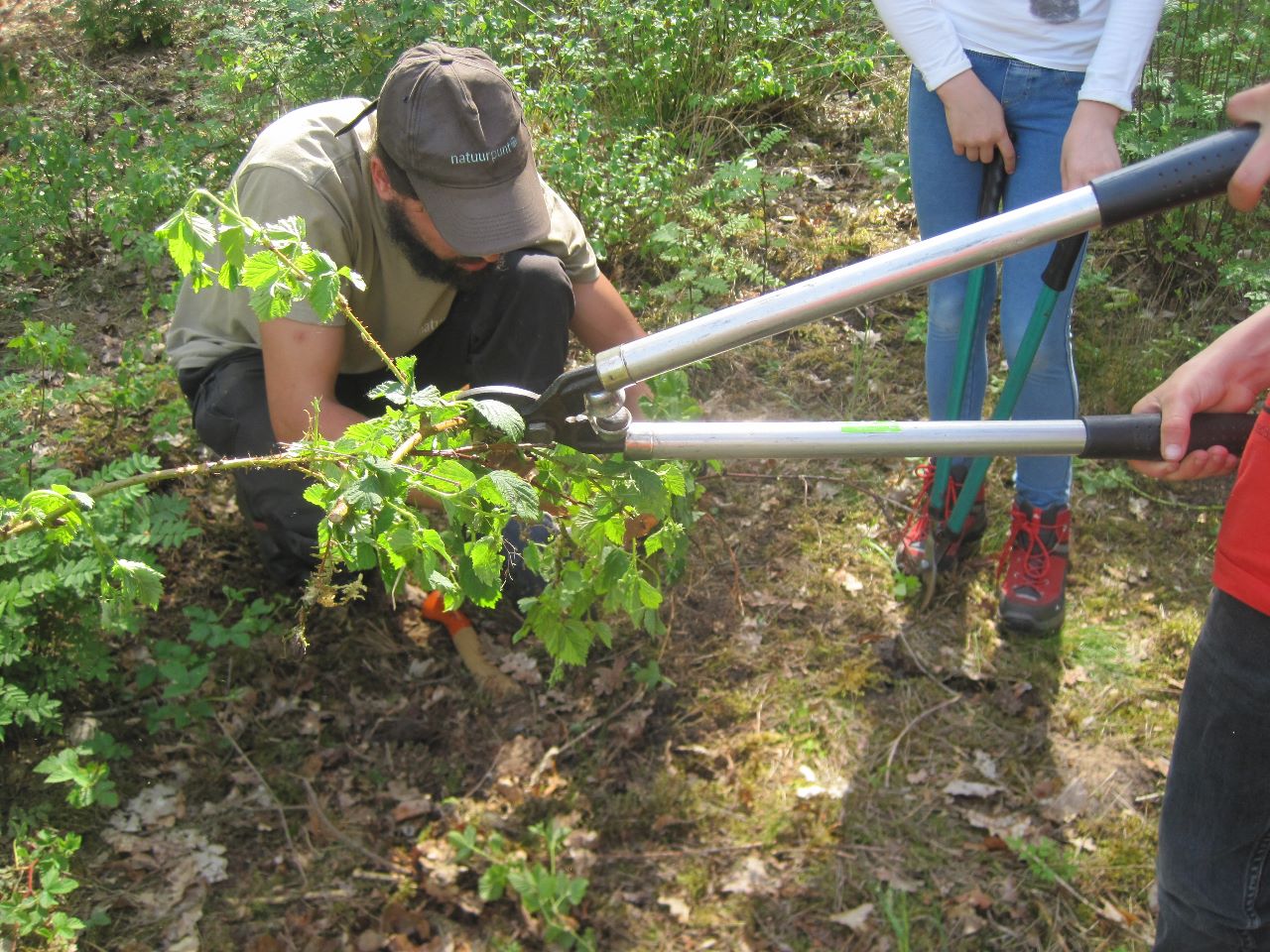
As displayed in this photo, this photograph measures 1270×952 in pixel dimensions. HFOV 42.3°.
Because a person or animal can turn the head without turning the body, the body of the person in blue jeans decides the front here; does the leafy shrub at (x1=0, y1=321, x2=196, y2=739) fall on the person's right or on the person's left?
on the person's right

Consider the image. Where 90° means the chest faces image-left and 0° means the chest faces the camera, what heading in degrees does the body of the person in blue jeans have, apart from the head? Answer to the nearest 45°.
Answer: approximately 0°

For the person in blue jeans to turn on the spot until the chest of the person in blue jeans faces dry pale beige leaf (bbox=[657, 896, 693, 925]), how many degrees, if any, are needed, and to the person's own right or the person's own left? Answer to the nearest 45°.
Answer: approximately 45° to the person's own right

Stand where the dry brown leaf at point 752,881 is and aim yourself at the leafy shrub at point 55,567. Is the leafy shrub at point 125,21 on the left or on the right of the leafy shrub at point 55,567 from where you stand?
right
